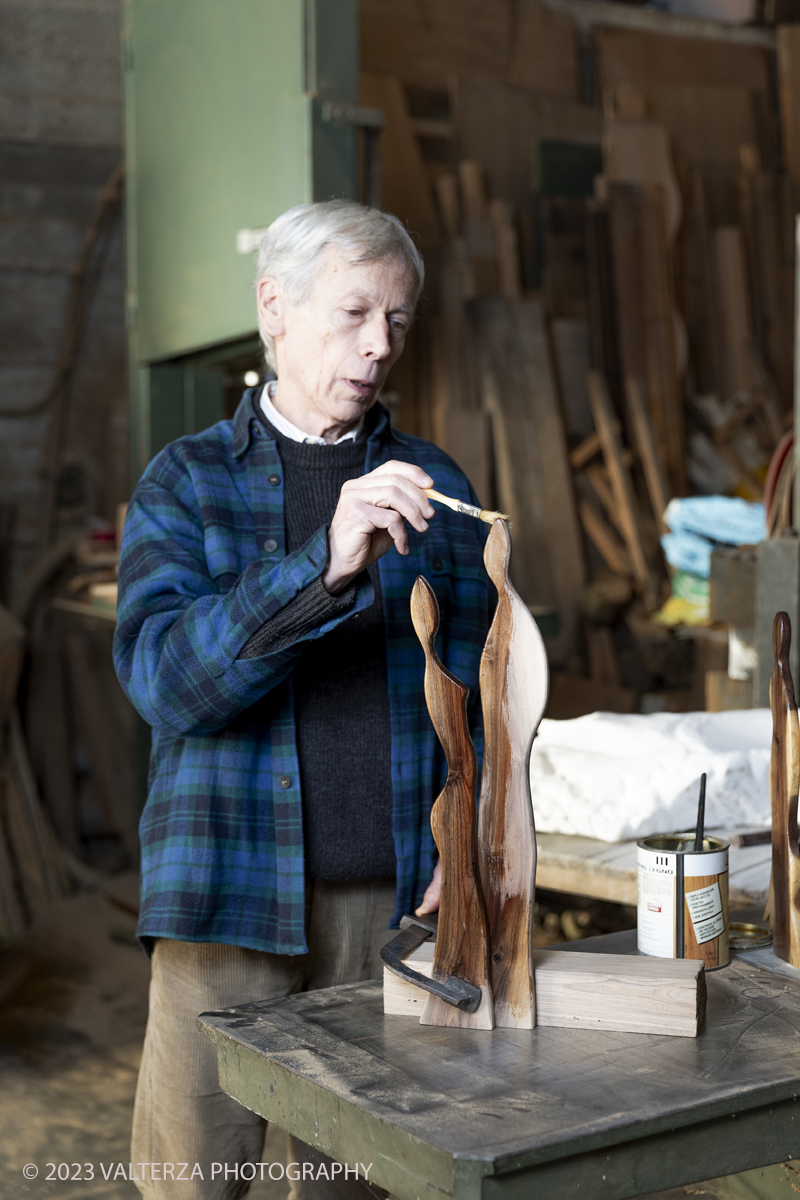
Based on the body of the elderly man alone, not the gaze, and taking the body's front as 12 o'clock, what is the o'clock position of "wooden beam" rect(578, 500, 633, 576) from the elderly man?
The wooden beam is roughly at 8 o'clock from the elderly man.

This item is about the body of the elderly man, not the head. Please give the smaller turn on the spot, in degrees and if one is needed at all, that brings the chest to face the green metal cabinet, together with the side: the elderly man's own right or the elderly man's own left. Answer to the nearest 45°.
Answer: approximately 135° to the elderly man's own left

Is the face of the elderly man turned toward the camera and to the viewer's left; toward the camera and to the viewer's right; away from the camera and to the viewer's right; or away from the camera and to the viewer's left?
toward the camera and to the viewer's right

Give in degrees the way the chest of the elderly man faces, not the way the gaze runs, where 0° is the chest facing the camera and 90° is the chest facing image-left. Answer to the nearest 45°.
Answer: approximately 315°

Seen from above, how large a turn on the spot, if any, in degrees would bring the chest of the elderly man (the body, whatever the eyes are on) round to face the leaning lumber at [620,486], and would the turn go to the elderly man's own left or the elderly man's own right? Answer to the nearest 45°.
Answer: approximately 135° to the elderly man's own left

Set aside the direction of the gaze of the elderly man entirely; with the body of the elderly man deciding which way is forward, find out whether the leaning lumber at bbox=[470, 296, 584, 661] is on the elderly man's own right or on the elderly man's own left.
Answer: on the elderly man's own left

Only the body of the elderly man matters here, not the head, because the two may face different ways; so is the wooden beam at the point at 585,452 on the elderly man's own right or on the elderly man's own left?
on the elderly man's own left
